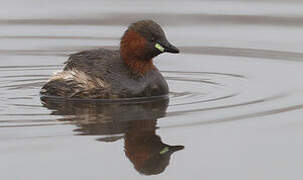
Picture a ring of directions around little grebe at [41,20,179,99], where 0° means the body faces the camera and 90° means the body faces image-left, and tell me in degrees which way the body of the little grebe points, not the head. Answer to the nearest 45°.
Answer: approximately 270°
